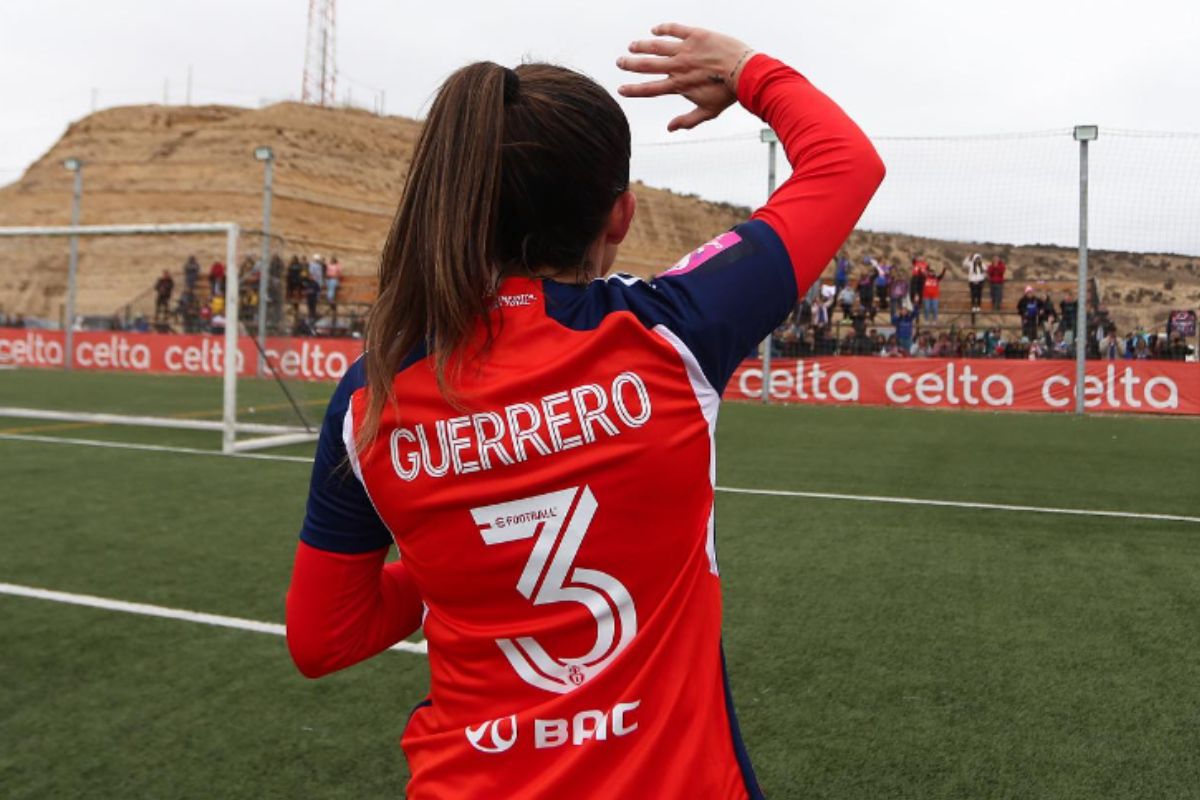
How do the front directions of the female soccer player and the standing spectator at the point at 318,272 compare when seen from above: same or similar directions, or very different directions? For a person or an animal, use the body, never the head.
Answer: very different directions

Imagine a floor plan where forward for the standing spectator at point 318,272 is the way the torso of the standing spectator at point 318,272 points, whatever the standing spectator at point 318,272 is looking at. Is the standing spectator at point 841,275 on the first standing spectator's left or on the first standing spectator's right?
on the first standing spectator's left

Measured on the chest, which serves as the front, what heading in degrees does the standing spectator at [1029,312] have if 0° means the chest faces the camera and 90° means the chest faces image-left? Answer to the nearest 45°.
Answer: approximately 0°

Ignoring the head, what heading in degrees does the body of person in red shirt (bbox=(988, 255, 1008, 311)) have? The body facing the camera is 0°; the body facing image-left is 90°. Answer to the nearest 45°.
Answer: approximately 0°

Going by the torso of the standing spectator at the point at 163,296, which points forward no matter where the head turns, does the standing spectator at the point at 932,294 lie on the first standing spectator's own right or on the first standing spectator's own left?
on the first standing spectator's own left

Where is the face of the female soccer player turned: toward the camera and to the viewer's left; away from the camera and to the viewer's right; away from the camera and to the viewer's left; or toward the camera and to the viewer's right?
away from the camera and to the viewer's right

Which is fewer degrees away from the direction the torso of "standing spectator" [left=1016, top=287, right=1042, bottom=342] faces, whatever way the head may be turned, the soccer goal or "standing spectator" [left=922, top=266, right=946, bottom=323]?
the soccer goal

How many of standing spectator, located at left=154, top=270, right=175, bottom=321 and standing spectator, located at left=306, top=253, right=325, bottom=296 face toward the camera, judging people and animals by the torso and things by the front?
2

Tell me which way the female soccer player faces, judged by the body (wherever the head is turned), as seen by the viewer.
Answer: away from the camera
